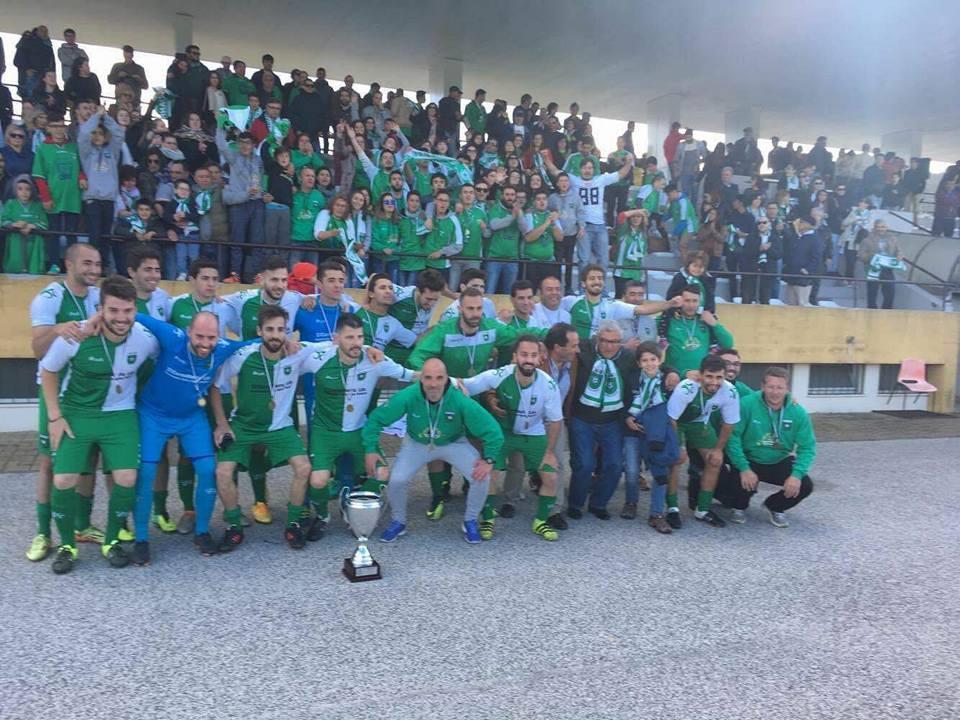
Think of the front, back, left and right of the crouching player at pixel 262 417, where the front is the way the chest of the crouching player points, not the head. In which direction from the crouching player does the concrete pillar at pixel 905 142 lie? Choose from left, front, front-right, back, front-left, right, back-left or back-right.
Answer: back-left

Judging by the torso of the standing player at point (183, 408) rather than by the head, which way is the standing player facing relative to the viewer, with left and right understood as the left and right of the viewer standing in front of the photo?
facing the viewer

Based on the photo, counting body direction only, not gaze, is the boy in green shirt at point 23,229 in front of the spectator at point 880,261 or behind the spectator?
in front

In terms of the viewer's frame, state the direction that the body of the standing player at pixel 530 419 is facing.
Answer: toward the camera

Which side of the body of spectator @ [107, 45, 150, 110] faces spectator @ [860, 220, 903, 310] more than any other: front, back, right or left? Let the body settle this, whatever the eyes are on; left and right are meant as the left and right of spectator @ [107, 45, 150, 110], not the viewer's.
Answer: left

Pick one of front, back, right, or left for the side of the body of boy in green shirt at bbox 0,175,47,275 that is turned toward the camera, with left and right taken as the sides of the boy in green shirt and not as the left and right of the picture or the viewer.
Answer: front

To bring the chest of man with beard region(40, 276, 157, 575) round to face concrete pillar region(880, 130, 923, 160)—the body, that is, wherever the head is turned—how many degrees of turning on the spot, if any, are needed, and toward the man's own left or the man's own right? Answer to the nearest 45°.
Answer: approximately 135° to the man's own left

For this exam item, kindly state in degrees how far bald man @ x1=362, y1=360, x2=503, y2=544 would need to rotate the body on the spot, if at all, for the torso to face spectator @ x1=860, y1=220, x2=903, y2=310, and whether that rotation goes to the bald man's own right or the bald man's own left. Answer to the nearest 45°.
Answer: approximately 135° to the bald man's own left

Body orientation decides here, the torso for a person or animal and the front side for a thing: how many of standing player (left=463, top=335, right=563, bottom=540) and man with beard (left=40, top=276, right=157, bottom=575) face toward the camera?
2

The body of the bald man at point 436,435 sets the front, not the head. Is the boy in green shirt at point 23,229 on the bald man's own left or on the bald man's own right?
on the bald man's own right

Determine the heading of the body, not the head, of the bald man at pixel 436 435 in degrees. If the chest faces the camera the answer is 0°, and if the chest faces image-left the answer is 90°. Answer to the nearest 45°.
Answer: approximately 0°
